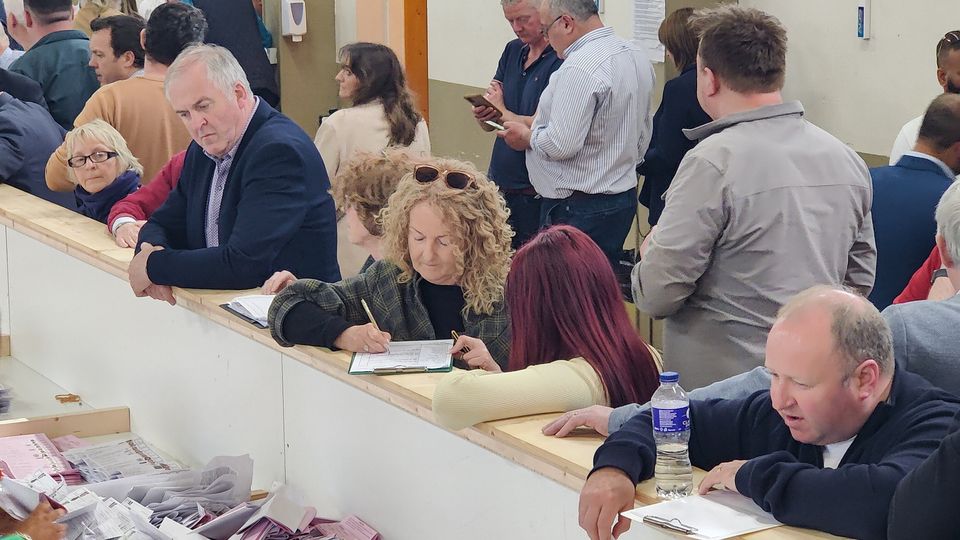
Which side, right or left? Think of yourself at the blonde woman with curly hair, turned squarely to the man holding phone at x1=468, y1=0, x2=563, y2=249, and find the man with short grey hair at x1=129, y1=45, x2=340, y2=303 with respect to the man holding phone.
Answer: left

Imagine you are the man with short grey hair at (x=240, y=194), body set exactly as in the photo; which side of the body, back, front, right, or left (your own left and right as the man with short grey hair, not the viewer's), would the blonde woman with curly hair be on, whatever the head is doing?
left

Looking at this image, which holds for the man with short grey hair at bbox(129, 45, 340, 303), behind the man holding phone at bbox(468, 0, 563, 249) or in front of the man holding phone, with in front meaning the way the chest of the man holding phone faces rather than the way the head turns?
in front

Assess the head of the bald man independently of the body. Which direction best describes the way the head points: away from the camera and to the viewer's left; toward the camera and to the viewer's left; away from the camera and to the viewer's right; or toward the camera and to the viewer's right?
toward the camera and to the viewer's left

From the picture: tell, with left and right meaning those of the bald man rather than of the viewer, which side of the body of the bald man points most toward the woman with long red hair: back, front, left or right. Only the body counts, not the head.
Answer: right

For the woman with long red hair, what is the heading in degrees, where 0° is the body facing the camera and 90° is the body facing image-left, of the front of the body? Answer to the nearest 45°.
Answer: approximately 135°

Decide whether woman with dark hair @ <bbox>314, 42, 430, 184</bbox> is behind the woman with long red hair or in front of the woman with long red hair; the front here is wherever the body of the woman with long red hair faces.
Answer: in front

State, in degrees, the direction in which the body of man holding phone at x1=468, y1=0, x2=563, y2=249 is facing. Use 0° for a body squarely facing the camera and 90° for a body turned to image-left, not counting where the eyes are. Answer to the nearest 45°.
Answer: approximately 45°

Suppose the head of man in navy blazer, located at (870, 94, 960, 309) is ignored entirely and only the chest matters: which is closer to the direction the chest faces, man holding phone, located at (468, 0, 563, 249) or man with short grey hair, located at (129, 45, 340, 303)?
the man holding phone

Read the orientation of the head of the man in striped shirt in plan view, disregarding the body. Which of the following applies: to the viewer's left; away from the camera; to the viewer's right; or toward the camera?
to the viewer's left

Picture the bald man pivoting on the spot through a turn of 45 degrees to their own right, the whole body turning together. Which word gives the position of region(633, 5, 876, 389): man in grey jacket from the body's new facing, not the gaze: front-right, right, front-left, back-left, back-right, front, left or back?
right

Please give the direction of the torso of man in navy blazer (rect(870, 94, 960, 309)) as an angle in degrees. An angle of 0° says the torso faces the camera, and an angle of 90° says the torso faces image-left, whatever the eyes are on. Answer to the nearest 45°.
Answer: approximately 225°

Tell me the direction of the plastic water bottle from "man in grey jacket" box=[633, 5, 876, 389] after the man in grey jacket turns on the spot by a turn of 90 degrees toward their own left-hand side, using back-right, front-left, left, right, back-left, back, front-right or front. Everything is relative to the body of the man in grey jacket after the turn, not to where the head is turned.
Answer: front-left

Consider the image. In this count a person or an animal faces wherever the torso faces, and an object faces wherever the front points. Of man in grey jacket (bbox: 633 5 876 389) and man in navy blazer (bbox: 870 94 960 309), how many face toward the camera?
0

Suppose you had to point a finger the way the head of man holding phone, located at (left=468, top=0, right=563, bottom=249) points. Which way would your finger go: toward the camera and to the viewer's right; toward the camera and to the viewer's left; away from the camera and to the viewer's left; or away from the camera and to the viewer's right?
toward the camera and to the viewer's left

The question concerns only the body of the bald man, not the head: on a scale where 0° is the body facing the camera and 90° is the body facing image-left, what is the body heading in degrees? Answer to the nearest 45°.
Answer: approximately 45°

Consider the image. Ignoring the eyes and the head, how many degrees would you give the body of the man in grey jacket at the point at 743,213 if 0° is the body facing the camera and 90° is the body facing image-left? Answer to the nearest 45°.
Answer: approximately 135°

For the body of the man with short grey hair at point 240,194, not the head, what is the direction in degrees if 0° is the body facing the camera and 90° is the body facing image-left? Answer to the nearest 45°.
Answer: approximately 45°

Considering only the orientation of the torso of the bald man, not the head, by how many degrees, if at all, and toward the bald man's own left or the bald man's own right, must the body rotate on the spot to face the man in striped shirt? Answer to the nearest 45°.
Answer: approximately 135° to the bald man's own right
